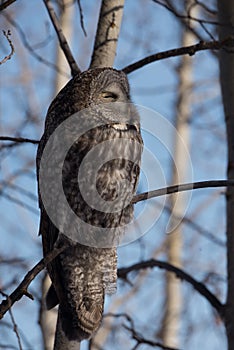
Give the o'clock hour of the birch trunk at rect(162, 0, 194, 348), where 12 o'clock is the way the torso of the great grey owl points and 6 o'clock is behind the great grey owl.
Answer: The birch trunk is roughly at 8 o'clock from the great grey owl.

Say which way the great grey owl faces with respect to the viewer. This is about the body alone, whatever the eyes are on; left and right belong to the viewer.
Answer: facing the viewer and to the right of the viewer
